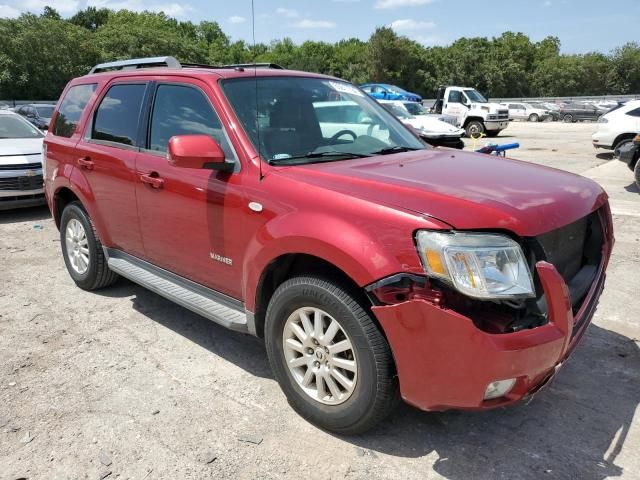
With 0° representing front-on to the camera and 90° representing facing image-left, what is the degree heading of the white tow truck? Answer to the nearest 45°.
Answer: approximately 315°

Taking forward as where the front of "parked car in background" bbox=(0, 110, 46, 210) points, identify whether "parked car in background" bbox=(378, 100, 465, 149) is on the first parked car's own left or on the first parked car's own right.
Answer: on the first parked car's own left

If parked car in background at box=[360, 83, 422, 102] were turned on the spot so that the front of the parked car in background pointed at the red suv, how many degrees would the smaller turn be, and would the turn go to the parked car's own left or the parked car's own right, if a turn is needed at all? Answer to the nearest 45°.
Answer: approximately 45° to the parked car's own right

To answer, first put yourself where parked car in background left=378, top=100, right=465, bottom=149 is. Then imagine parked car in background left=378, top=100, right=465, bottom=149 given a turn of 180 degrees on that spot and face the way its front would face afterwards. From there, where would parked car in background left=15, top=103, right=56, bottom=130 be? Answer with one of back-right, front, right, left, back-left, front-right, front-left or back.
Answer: front-left

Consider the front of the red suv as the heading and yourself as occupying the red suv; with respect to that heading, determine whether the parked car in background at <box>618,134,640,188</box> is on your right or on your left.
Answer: on your left

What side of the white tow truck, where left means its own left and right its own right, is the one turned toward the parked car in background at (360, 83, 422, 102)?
back

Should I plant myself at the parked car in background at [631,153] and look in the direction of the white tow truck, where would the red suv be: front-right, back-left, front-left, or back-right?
back-left

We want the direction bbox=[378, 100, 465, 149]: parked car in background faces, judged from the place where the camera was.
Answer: facing the viewer and to the right of the viewer

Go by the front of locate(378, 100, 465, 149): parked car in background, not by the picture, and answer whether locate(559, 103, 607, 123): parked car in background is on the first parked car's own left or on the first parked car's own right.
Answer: on the first parked car's own left

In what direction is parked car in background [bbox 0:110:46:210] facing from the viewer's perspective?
toward the camera

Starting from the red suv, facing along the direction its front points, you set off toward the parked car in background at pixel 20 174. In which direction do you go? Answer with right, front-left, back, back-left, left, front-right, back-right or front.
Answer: back

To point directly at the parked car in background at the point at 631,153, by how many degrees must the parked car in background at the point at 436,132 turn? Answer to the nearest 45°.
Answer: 0° — it already faces it
